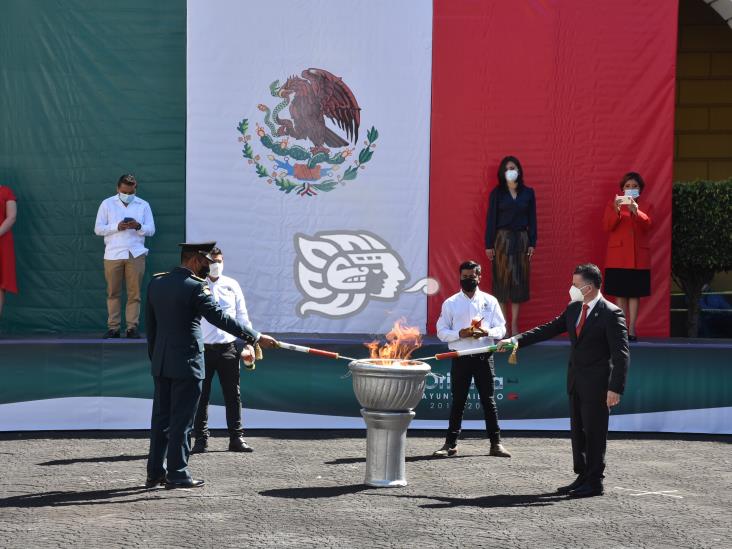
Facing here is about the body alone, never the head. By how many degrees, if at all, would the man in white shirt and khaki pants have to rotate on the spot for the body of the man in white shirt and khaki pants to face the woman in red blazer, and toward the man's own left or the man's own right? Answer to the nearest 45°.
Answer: approximately 90° to the man's own left

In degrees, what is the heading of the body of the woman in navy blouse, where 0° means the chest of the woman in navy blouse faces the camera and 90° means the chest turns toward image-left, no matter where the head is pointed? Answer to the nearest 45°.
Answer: approximately 0°

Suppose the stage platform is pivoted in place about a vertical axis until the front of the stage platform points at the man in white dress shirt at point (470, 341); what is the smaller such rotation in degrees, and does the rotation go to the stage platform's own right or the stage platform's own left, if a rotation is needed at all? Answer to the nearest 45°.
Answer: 0° — it already faces them

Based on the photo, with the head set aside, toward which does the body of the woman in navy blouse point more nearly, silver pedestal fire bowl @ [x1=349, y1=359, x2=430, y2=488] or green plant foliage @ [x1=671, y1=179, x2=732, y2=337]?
the silver pedestal fire bowl

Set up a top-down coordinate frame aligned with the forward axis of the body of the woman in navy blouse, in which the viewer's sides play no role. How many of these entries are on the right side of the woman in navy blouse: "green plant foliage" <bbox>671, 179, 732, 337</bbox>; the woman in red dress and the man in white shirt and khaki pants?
2

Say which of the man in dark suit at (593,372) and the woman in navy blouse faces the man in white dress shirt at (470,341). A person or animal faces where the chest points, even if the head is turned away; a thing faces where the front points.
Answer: the woman in navy blouse

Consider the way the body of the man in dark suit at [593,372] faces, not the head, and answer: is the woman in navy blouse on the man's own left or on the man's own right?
on the man's own right

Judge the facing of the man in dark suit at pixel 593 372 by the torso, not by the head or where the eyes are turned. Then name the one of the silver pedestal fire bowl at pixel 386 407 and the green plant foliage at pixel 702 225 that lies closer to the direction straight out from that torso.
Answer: the silver pedestal fire bowl

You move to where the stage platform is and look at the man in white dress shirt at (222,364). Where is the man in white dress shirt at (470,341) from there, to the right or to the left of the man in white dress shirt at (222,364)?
left

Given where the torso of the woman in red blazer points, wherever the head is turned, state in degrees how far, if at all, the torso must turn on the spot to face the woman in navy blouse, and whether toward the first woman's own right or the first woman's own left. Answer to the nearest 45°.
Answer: approximately 90° to the first woman's own right

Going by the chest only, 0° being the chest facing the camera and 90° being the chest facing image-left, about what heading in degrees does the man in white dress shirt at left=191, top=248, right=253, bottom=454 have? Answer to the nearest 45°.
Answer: approximately 0°

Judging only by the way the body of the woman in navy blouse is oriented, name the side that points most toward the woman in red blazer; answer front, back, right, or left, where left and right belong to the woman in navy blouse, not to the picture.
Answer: left

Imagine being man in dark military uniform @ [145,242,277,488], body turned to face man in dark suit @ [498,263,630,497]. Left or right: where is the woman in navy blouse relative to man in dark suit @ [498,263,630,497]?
left
